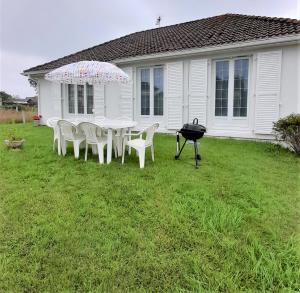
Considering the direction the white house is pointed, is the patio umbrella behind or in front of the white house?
in front

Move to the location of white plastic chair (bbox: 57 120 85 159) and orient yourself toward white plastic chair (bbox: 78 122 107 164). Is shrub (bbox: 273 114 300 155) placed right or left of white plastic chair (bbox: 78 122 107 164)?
left

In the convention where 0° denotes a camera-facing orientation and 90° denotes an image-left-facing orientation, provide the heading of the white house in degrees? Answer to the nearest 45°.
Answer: approximately 45°

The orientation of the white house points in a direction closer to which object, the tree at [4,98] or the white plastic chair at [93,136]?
the white plastic chair

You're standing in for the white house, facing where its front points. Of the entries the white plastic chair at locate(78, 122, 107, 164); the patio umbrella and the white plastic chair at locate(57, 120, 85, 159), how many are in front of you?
3

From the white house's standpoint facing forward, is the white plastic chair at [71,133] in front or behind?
in front

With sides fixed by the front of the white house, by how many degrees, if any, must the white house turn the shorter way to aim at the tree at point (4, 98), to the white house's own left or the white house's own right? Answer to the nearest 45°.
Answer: approximately 90° to the white house's own right

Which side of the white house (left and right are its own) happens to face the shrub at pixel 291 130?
left

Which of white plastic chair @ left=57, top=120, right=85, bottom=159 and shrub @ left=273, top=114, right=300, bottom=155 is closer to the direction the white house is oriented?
the white plastic chair

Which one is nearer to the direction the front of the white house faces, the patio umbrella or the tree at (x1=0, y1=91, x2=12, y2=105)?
the patio umbrella
